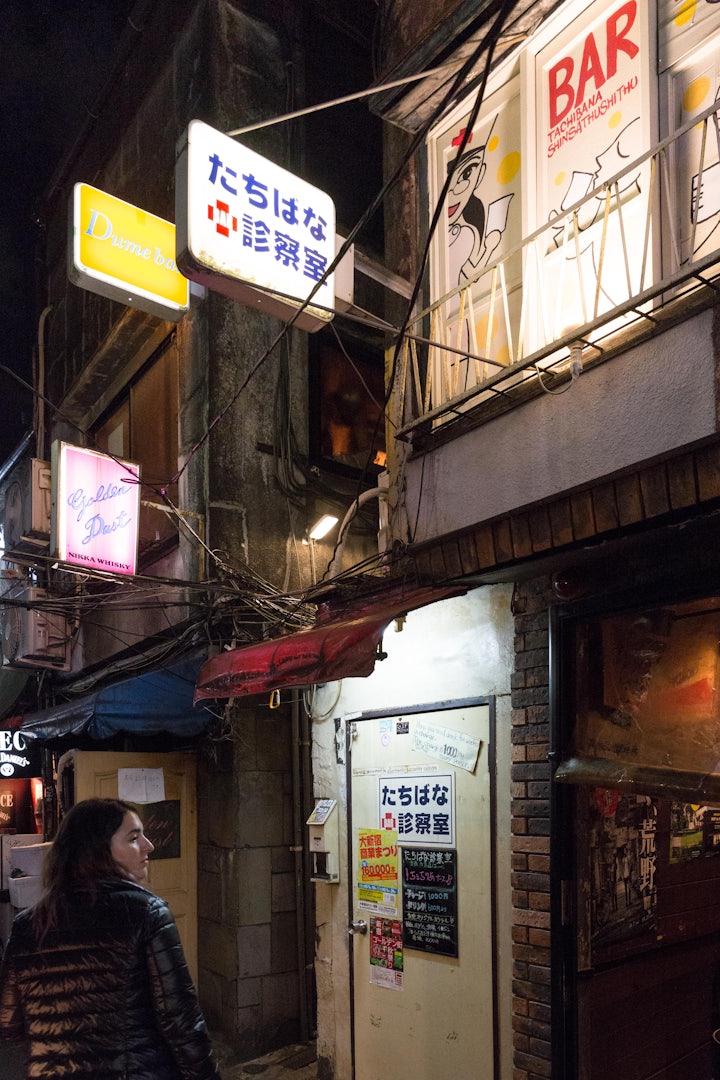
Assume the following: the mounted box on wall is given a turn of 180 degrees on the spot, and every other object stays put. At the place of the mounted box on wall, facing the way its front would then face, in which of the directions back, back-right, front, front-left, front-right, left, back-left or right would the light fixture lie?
front-left

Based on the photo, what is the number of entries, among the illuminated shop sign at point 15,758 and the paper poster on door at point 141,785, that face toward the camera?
2

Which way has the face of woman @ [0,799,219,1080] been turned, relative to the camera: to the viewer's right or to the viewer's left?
to the viewer's right

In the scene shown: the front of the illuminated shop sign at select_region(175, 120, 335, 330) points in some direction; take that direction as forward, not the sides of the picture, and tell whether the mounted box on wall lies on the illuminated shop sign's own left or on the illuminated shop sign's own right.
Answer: on the illuminated shop sign's own left

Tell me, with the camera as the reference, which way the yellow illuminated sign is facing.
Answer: facing the viewer and to the right of the viewer

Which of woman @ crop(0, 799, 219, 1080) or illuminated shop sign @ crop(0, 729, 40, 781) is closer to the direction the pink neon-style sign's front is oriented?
the woman

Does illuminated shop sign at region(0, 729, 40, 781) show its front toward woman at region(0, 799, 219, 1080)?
yes

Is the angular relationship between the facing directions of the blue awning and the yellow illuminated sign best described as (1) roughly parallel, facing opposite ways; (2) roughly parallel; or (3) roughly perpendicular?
roughly perpendicular

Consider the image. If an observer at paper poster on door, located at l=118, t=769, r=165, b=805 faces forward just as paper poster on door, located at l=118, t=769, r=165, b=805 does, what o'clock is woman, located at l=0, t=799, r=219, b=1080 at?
The woman is roughly at 12 o'clock from the paper poster on door.

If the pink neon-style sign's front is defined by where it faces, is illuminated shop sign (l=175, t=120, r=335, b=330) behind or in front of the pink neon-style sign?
in front
